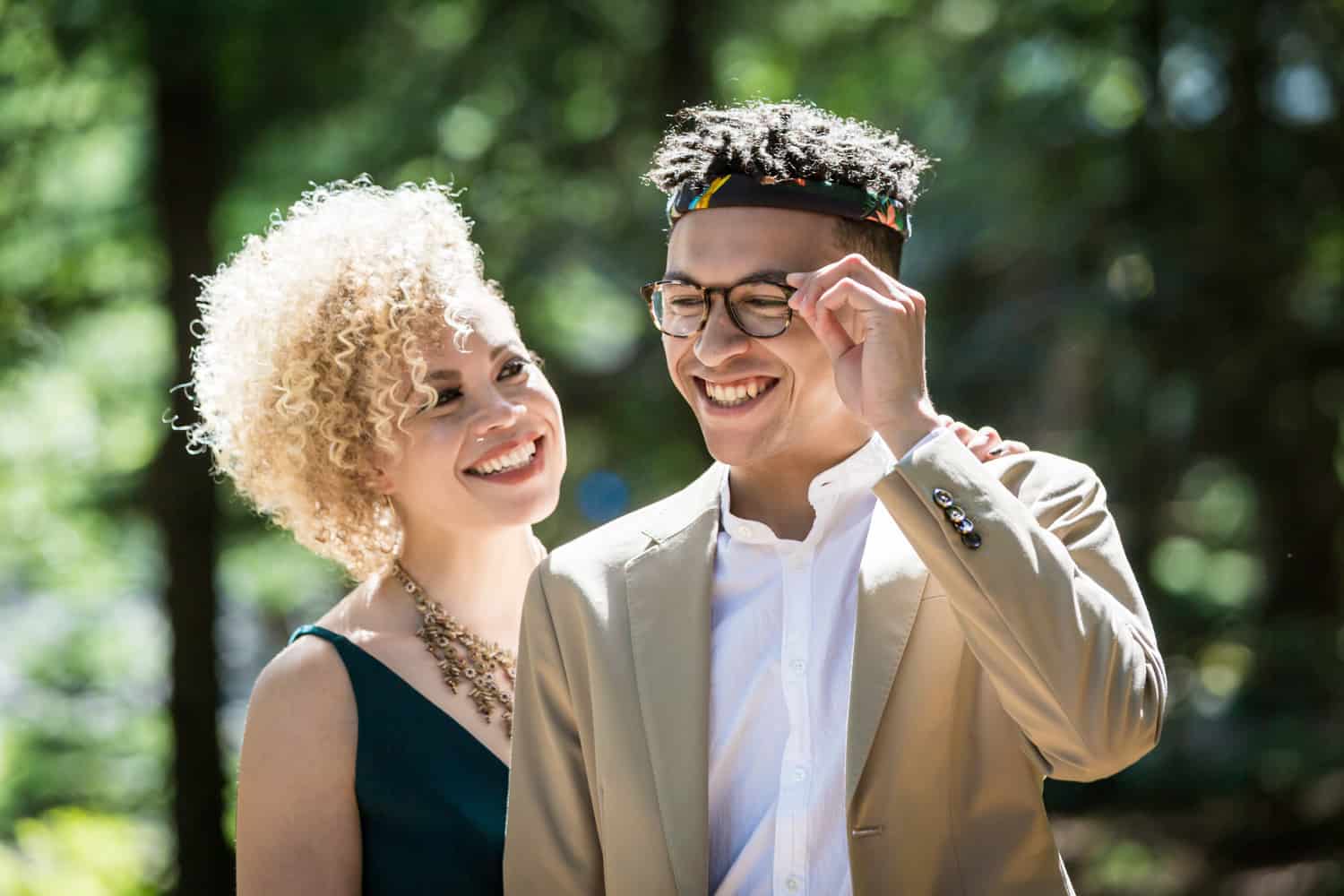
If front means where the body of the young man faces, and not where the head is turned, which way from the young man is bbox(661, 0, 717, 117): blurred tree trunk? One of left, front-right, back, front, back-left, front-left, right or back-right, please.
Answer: back

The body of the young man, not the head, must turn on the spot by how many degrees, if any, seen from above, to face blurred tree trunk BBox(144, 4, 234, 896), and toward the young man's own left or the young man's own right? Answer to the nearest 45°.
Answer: approximately 135° to the young man's own right

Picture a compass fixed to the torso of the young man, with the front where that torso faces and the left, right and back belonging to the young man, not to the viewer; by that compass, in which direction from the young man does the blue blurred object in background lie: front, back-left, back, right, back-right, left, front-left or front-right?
back

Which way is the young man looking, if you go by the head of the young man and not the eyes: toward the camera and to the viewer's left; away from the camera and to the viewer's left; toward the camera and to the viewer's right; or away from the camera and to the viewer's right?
toward the camera and to the viewer's left

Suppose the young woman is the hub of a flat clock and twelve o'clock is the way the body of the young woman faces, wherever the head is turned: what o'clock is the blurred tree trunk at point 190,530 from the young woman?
The blurred tree trunk is roughly at 7 o'clock from the young woman.

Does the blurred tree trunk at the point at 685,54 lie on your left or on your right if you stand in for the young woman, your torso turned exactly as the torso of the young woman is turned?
on your left

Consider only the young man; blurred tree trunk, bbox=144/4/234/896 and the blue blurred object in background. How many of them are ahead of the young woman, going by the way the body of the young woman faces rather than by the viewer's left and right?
1

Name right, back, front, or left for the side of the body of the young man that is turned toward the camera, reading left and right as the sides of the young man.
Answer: front

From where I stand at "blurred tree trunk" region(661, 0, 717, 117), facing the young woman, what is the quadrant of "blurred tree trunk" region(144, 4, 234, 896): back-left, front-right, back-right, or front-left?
front-right

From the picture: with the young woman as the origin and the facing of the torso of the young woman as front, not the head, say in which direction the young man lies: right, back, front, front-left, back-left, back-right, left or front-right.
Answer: front

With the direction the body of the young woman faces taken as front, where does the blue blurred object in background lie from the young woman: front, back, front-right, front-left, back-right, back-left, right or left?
back-left

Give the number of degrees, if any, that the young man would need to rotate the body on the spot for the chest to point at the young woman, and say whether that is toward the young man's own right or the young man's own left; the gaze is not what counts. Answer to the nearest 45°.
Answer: approximately 135° to the young man's own right

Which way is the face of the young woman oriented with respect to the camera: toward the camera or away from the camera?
toward the camera

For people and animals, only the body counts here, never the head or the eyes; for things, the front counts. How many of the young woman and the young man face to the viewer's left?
0

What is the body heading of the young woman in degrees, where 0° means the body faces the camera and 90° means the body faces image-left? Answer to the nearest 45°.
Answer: approximately 315°

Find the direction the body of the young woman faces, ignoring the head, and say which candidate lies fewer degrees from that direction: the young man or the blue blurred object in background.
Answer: the young man
